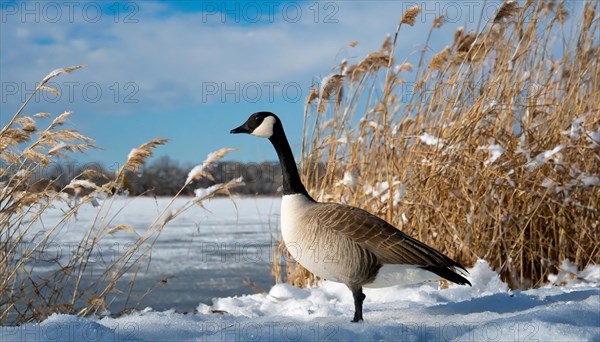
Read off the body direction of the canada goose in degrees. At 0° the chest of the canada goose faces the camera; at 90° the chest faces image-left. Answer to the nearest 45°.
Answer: approximately 90°
